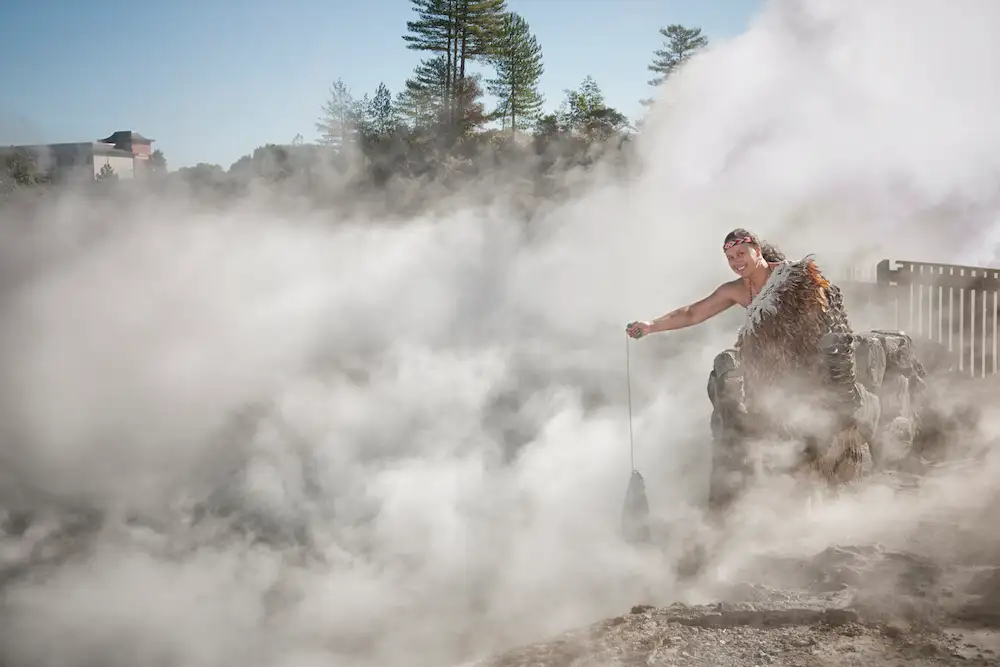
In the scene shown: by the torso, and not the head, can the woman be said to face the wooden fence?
no

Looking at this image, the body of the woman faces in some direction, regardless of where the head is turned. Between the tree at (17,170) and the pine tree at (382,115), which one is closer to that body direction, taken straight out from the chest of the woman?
the tree

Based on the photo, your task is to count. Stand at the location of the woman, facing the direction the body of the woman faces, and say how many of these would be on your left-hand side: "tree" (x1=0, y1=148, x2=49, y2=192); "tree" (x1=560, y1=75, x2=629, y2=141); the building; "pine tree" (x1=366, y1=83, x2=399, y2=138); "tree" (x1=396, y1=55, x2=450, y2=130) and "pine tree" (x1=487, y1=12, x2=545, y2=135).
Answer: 0

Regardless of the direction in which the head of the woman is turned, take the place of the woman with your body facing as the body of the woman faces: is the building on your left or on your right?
on your right

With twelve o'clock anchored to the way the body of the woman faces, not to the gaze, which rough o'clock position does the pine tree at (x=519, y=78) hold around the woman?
The pine tree is roughly at 4 o'clock from the woman.

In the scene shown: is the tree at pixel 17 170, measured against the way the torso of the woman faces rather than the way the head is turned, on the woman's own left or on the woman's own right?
on the woman's own right

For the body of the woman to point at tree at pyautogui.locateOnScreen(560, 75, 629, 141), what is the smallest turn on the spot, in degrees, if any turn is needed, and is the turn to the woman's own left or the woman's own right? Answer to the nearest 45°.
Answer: approximately 135° to the woman's own right

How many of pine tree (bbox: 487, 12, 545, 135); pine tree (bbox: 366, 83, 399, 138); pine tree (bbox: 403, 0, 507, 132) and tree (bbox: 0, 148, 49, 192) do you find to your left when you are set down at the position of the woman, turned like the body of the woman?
0

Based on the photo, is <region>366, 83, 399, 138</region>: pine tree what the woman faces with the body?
no

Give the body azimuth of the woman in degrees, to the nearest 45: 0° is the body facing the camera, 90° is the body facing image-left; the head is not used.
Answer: approximately 45°

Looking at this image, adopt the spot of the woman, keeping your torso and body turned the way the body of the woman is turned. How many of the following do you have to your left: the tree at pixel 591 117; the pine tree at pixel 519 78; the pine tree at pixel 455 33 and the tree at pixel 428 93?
0

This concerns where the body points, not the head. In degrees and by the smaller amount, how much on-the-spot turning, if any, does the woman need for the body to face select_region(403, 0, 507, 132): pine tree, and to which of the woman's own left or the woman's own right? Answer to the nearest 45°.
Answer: approximately 135° to the woman's own right

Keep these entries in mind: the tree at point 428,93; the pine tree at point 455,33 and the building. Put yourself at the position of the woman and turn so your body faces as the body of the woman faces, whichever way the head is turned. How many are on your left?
0
